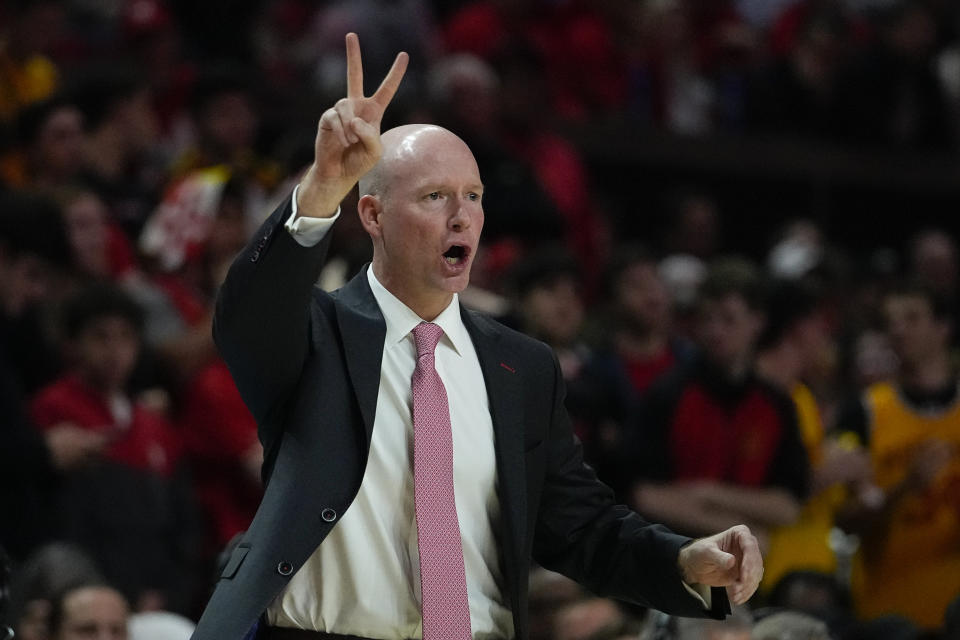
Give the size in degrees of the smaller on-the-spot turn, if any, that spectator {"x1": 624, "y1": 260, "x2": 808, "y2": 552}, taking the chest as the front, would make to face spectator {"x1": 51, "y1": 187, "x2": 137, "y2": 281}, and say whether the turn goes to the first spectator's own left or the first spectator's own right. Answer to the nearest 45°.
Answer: approximately 90° to the first spectator's own right

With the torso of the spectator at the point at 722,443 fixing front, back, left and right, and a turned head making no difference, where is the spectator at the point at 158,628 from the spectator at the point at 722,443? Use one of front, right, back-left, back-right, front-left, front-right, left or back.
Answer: front-right

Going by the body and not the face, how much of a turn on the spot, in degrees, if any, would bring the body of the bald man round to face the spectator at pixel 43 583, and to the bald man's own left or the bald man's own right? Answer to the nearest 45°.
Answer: approximately 180°

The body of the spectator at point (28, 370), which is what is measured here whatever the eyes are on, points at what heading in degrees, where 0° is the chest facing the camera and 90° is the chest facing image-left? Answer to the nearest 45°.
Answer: approximately 315°

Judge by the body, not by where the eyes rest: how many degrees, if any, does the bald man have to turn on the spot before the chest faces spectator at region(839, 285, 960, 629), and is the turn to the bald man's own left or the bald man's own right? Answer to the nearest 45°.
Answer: approximately 90° to the bald man's own left

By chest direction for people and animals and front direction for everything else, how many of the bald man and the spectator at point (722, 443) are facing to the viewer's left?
0

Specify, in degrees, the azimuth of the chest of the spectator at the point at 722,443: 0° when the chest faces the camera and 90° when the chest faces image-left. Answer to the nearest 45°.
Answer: approximately 0°

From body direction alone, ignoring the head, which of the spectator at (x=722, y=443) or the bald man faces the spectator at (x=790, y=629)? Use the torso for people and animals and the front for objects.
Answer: the spectator at (x=722, y=443)
